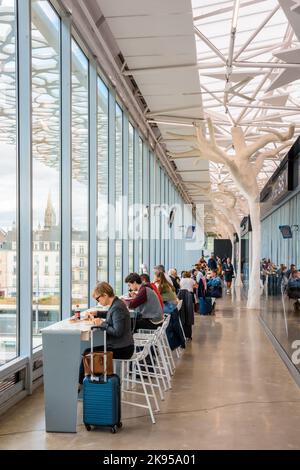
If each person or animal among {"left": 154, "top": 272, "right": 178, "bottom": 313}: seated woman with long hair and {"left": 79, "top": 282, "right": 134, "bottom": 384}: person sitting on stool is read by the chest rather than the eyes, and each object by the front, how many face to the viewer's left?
2

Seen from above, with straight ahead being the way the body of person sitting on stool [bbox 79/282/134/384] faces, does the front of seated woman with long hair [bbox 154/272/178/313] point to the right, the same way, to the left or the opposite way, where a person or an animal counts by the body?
the same way

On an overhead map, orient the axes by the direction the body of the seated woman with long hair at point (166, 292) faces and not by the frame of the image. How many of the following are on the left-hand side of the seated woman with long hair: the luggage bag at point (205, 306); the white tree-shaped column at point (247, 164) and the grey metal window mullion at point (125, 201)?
0

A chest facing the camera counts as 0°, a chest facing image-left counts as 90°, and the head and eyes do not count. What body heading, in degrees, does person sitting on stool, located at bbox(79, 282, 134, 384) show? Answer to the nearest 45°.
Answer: approximately 90°

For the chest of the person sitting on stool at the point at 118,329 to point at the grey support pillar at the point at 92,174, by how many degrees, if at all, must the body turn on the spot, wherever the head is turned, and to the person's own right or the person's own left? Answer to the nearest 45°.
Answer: approximately 90° to the person's own right

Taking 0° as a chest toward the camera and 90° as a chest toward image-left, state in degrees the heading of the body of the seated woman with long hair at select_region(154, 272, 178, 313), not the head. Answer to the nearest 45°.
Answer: approximately 90°

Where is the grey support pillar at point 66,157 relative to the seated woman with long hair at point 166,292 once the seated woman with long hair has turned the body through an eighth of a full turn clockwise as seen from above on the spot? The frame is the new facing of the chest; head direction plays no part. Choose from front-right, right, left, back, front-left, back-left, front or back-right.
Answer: left

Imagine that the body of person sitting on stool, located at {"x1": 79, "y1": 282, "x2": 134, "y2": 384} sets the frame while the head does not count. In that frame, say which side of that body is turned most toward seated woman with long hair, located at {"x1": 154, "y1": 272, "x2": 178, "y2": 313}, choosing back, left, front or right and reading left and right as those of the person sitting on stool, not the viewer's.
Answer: right

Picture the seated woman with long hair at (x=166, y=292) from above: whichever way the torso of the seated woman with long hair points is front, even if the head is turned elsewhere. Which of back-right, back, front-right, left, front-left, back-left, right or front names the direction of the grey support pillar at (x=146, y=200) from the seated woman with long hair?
right

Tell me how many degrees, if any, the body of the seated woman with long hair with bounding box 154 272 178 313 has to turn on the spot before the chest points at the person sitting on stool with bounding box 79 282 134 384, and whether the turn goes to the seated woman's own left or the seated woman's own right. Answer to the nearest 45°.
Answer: approximately 90° to the seated woman's own left

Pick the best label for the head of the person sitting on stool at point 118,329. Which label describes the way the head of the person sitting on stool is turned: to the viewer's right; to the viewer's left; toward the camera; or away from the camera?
to the viewer's left
